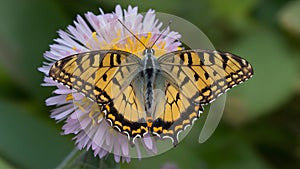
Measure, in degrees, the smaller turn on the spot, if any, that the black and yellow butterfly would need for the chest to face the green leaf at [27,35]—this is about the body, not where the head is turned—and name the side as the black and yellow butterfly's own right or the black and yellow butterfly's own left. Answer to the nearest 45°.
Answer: approximately 45° to the black and yellow butterfly's own left

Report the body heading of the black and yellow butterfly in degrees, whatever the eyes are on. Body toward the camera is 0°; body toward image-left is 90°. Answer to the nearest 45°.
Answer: approximately 180°

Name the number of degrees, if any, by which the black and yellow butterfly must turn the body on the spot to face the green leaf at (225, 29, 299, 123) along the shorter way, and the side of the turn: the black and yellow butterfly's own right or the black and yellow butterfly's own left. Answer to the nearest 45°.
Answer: approximately 45° to the black and yellow butterfly's own right
